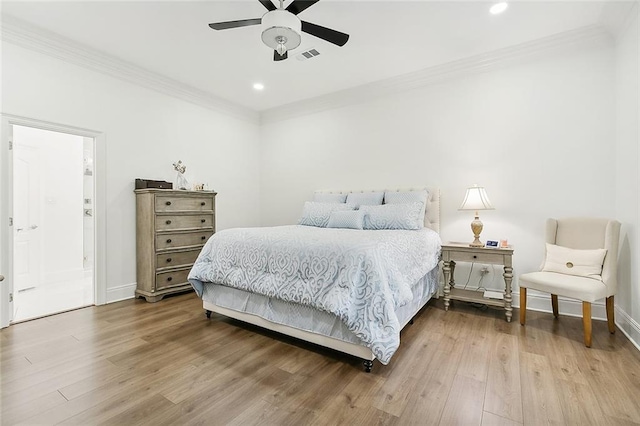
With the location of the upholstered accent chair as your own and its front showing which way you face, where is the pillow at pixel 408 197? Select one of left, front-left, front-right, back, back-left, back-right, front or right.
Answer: front-right

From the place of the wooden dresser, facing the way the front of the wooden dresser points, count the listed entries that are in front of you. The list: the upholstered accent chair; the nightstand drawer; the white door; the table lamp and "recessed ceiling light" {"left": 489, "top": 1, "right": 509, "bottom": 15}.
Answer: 4

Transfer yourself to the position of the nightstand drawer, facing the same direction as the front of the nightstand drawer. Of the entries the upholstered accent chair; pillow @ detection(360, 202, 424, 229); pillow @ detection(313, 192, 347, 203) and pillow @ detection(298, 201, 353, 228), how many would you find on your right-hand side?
3

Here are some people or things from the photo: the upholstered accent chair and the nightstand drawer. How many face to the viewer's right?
0

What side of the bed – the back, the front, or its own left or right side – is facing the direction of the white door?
right

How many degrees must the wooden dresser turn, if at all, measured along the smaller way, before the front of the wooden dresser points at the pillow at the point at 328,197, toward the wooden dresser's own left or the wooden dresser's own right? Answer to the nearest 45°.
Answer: approximately 45° to the wooden dresser's own left

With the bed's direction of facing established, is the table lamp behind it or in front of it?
behind

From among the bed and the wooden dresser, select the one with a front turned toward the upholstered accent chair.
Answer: the wooden dresser

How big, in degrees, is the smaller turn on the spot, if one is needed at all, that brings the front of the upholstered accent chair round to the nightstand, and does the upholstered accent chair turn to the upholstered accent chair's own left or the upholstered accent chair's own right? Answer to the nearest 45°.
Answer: approximately 45° to the upholstered accent chair's own right

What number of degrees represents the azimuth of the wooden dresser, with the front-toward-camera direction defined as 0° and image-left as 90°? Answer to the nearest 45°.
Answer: approximately 315°

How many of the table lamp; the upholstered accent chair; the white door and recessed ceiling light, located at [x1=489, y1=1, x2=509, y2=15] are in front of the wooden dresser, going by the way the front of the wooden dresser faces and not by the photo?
3

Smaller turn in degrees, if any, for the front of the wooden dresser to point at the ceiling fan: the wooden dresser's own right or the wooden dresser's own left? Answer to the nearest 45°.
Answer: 0° — it already faces it

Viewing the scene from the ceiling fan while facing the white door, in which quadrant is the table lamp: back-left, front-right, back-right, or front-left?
back-right
